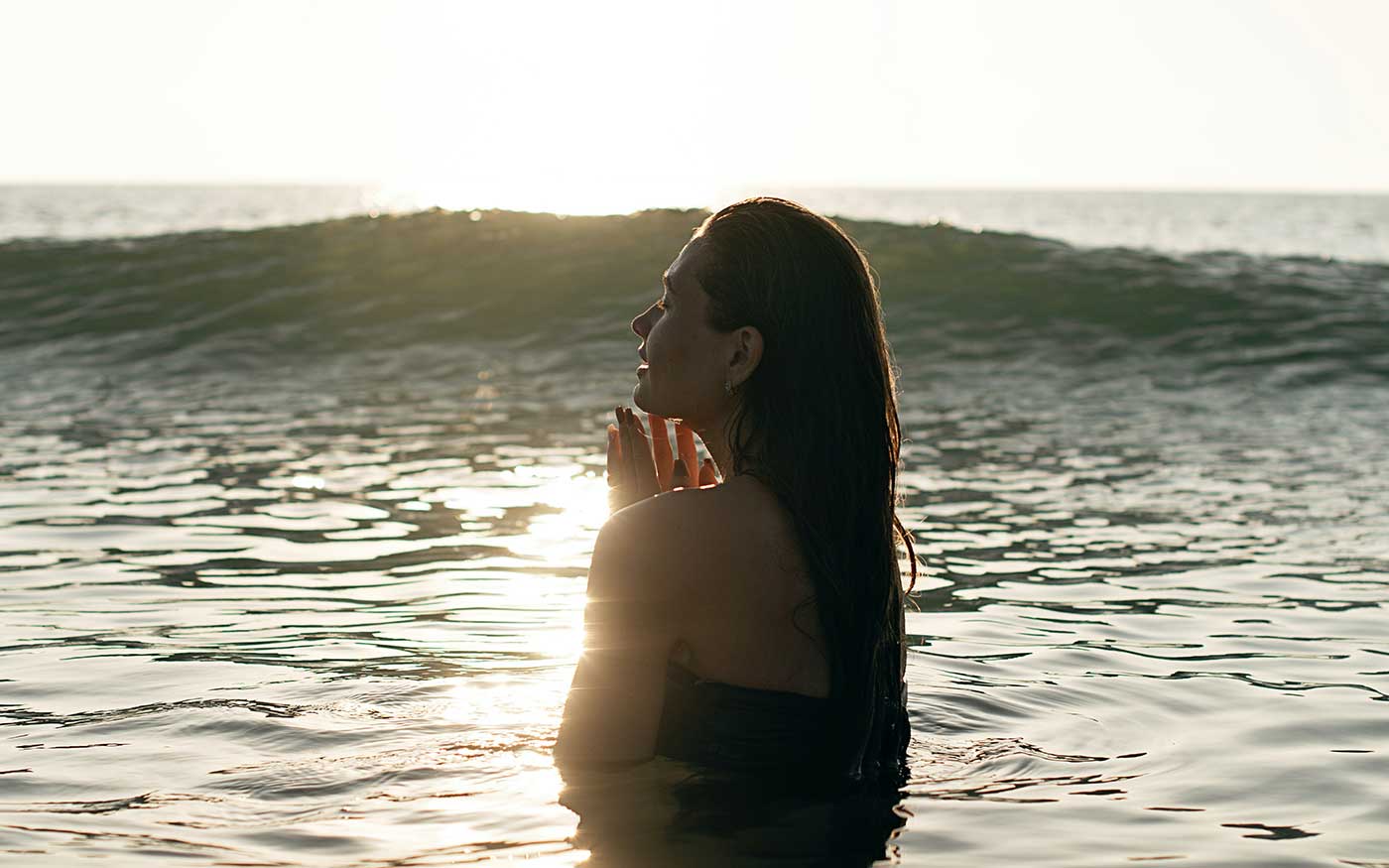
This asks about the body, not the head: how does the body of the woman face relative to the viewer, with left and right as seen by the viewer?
facing away from the viewer and to the left of the viewer

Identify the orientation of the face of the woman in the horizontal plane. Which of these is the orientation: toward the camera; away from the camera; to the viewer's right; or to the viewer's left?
to the viewer's left
